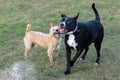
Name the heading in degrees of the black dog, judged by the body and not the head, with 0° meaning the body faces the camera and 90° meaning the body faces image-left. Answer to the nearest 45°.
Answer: approximately 45°
